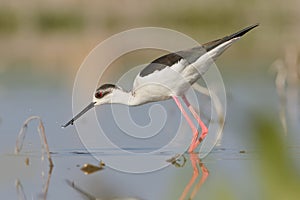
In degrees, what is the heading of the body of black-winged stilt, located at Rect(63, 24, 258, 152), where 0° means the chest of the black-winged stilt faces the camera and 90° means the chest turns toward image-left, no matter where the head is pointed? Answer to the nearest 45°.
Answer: approximately 90°
